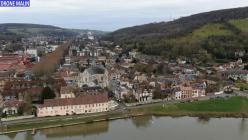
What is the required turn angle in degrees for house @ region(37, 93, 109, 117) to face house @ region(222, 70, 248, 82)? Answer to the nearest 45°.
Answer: approximately 135° to its left

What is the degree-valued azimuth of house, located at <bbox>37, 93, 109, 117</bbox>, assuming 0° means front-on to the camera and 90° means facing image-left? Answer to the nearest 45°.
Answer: approximately 0°

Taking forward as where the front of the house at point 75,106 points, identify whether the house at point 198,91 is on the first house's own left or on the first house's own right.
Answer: on the first house's own left

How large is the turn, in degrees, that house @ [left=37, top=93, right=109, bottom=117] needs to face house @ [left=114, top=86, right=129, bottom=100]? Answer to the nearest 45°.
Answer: approximately 135° to its left

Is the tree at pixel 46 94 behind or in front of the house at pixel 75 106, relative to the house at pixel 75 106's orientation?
behind

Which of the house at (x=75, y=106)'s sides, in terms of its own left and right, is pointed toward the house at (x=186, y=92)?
left

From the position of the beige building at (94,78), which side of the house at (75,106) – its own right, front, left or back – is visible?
back

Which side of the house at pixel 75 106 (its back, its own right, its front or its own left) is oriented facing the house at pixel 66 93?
back

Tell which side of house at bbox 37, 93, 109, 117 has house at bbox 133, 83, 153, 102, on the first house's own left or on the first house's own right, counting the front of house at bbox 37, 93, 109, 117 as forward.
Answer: on the first house's own left
